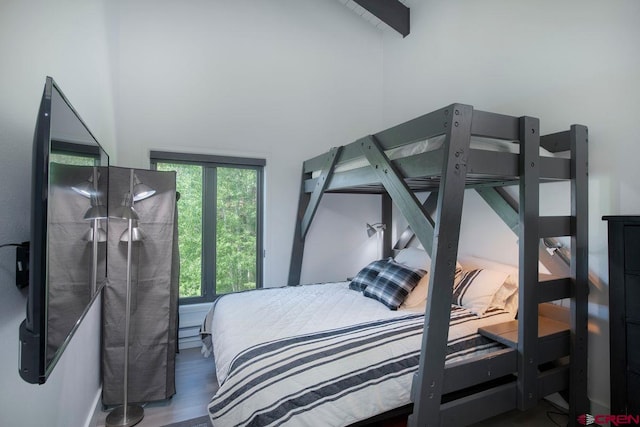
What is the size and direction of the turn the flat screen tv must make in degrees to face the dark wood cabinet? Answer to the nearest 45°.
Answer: approximately 45° to its right

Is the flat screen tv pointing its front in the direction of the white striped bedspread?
yes

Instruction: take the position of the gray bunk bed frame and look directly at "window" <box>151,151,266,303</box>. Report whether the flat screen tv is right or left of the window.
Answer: left

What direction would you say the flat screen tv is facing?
to the viewer's right

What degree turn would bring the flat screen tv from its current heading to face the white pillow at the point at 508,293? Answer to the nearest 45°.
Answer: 0° — it already faces it

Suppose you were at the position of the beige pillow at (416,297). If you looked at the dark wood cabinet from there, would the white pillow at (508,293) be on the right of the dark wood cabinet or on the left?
left

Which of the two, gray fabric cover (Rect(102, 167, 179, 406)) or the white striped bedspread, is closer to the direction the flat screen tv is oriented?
the white striped bedspread

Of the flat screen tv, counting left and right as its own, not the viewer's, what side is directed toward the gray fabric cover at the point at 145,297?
left
